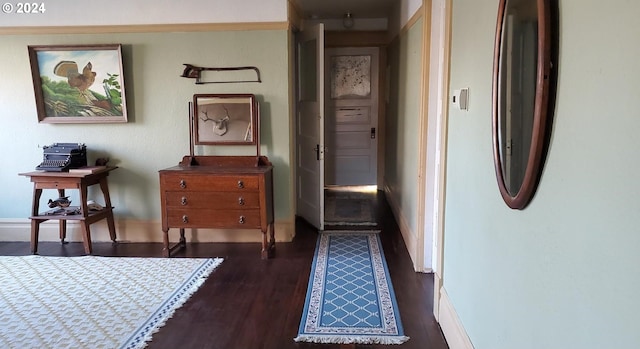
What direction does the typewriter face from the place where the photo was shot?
facing the viewer and to the left of the viewer

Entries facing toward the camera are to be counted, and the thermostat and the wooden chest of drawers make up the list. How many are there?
1

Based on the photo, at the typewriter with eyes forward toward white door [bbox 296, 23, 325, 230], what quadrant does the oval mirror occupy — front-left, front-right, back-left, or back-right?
front-right

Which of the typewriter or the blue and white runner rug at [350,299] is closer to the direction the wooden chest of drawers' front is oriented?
the blue and white runner rug

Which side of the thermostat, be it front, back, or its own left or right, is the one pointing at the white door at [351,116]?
right

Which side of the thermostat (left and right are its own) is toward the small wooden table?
front

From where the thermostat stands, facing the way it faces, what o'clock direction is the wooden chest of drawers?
The wooden chest of drawers is roughly at 1 o'clock from the thermostat.

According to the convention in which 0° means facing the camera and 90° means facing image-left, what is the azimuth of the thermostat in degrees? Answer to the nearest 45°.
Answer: approximately 90°

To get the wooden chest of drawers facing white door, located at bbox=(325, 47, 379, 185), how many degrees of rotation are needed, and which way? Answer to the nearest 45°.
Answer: approximately 135° to its left

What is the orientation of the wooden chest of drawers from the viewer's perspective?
toward the camera

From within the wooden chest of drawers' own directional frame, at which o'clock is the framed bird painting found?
The framed bird painting is roughly at 4 o'clock from the wooden chest of drawers.
